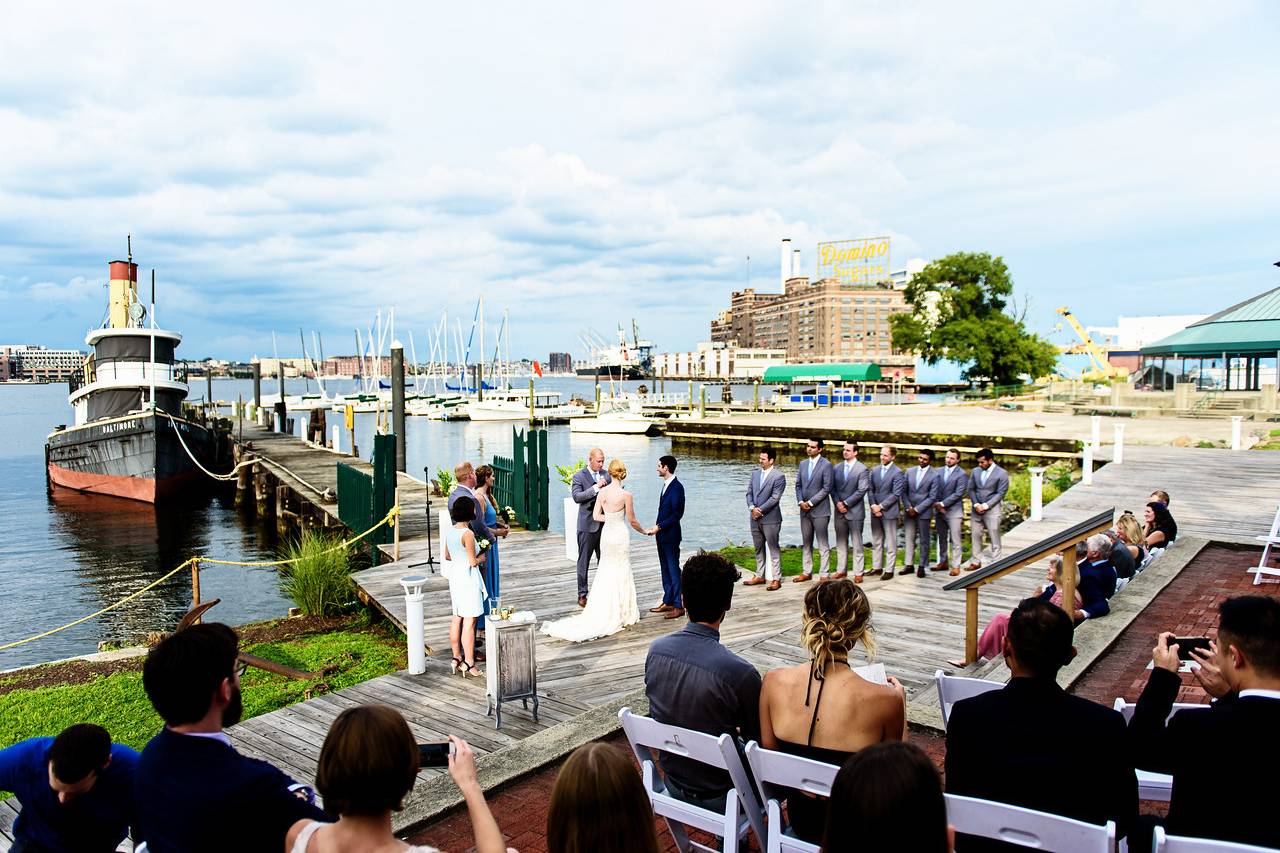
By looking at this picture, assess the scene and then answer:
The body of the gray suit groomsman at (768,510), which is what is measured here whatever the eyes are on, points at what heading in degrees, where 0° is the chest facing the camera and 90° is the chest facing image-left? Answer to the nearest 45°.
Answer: approximately 45°

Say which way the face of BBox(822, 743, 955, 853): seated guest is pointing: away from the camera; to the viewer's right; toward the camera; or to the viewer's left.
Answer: away from the camera

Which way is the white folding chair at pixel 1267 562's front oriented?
to the viewer's left

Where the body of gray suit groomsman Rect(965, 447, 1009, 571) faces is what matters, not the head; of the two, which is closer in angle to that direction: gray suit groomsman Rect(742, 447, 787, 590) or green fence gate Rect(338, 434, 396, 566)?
the gray suit groomsman

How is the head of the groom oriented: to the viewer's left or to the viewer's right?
to the viewer's left

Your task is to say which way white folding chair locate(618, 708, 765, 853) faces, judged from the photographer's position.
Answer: facing away from the viewer and to the right of the viewer

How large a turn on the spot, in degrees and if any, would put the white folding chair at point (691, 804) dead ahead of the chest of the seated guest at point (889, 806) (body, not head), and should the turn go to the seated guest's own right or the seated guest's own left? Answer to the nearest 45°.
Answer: approximately 45° to the seated guest's own left

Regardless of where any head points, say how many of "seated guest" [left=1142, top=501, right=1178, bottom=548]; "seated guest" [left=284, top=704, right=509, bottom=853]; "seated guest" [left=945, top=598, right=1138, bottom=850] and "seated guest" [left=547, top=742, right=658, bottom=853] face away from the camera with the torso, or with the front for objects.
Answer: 3

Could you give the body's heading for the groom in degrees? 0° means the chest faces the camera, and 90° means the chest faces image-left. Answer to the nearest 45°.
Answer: approximately 90°

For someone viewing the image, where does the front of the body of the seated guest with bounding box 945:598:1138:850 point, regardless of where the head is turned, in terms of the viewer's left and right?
facing away from the viewer

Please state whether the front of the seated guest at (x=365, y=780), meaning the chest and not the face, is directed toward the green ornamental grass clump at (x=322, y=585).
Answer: yes

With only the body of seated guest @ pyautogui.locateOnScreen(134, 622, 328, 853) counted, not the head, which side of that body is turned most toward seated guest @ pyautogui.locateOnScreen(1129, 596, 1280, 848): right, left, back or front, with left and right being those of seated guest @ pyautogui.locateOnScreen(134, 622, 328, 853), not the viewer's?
right

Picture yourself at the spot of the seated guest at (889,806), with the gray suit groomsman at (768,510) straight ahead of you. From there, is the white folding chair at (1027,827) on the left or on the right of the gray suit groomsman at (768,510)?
right

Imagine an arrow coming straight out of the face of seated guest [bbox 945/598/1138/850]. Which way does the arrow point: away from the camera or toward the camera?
away from the camera
